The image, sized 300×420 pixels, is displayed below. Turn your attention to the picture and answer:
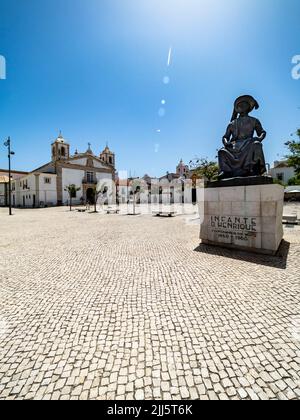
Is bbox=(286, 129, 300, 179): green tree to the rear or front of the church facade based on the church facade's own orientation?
to the front

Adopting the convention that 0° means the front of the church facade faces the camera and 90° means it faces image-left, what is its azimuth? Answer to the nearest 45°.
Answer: approximately 315°
